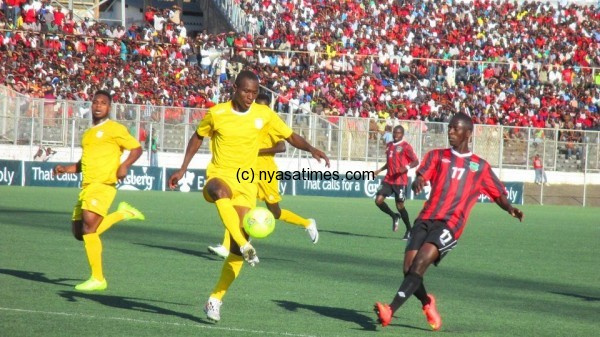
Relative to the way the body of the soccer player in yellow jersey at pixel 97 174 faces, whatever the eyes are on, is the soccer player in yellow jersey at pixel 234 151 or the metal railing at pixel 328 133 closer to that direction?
the soccer player in yellow jersey

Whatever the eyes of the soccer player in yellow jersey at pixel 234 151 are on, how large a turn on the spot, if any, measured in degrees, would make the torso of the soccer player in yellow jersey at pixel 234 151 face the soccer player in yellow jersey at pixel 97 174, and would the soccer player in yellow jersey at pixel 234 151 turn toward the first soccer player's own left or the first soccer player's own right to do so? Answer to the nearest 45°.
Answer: approximately 135° to the first soccer player's own right

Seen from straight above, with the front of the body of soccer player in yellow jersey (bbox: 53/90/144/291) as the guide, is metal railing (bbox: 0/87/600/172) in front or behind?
behind

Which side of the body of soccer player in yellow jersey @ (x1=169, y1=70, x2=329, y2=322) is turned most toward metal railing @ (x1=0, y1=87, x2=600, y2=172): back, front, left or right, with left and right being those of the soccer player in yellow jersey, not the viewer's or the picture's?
back

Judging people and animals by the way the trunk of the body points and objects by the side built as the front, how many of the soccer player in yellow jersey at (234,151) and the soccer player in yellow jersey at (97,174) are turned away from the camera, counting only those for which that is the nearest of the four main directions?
0

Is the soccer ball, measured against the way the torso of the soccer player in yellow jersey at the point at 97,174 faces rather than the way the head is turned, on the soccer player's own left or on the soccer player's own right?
on the soccer player's own left
